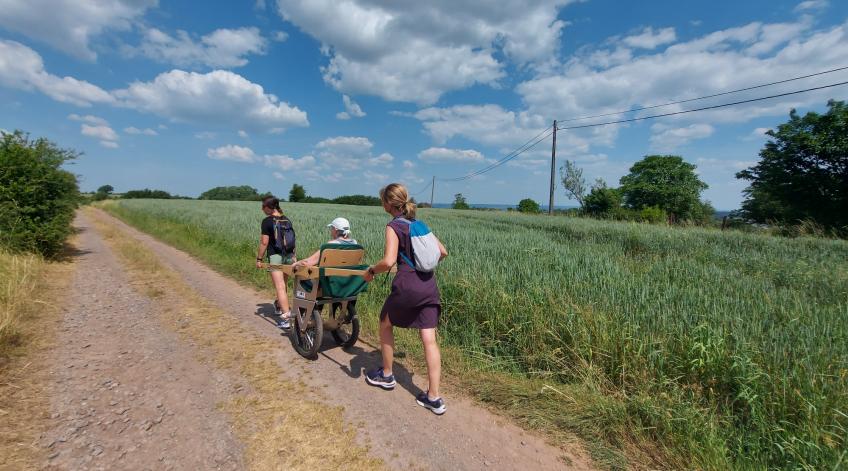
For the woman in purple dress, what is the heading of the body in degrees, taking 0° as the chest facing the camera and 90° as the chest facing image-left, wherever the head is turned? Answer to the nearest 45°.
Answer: approximately 135°

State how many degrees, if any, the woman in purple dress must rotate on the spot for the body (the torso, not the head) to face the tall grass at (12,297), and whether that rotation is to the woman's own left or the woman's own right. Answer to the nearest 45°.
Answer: approximately 45° to the woman's own left

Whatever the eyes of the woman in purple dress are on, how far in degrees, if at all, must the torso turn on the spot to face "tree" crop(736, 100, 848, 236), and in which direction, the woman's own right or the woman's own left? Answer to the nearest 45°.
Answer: approximately 90° to the woman's own right

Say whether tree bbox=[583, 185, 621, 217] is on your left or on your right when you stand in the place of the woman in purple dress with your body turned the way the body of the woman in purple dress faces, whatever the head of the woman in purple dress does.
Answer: on your right

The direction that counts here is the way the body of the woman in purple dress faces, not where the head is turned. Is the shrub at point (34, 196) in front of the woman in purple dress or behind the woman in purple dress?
in front

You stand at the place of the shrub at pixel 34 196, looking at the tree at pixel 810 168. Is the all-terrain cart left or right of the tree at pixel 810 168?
right

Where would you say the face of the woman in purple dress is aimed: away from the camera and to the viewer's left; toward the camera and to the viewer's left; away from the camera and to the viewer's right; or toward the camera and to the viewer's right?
away from the camera and to the viewer's left

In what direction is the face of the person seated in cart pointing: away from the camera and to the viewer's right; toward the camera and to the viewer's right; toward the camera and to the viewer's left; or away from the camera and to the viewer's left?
away from the camera and to the viewer's left
